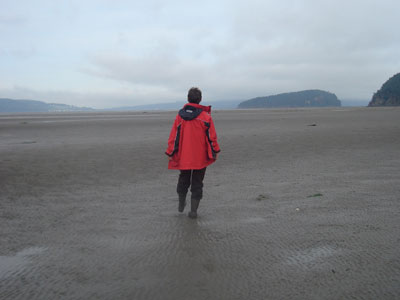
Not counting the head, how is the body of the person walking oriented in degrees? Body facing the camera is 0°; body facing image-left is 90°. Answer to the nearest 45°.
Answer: approximately 180°
